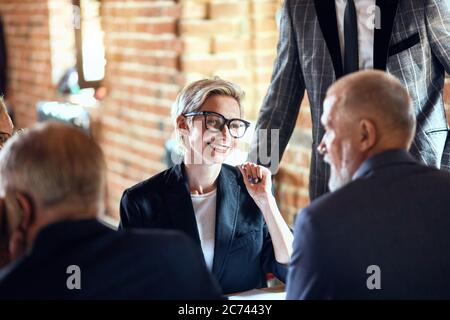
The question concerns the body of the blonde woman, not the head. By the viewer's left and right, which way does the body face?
facing the viewer and to the right of the viewer

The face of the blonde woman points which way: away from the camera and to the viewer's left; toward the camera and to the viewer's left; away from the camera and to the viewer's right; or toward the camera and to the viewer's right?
toward the camera and to the viewer's right

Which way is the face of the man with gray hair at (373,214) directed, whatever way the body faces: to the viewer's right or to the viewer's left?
to the viewer's left

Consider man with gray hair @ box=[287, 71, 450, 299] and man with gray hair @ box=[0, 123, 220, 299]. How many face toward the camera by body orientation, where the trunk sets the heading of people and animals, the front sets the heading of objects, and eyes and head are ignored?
0

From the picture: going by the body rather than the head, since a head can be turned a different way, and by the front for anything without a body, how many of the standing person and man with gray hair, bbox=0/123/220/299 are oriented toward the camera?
1

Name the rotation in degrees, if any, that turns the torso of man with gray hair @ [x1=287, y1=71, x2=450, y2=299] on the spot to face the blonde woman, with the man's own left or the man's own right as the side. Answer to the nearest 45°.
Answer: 0° — they already face them

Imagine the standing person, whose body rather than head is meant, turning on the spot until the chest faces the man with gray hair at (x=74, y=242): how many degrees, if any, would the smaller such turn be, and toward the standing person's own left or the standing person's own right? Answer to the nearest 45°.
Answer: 0° — they already face them

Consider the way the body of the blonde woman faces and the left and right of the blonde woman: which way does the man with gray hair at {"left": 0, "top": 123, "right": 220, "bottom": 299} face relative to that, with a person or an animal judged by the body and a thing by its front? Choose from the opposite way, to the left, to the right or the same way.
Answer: the opposite way

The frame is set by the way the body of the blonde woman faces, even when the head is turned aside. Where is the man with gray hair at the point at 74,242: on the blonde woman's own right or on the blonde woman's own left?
on the blonde woman's own right

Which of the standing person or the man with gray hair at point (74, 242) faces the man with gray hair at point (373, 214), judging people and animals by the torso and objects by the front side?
the standing person

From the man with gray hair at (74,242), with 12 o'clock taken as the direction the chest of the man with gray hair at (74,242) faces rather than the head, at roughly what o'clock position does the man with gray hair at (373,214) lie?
the man with gray hair at (373,214) is roughly at 4 o'clock from the man with gray hair at (74,242).

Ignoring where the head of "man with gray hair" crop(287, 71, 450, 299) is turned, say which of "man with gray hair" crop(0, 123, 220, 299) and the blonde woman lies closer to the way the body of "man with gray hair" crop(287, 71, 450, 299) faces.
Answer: the blonde woman

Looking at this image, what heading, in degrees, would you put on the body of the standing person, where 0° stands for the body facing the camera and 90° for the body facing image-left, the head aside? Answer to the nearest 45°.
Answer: approximately 0°

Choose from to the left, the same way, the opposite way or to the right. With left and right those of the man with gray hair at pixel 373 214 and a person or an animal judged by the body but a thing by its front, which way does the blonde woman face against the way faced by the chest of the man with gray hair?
the opposite way

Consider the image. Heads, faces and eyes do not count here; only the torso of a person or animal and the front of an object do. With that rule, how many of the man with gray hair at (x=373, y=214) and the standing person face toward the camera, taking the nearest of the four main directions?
1

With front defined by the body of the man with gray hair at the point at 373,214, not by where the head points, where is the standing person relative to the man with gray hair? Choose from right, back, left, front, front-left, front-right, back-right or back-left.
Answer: front-right
